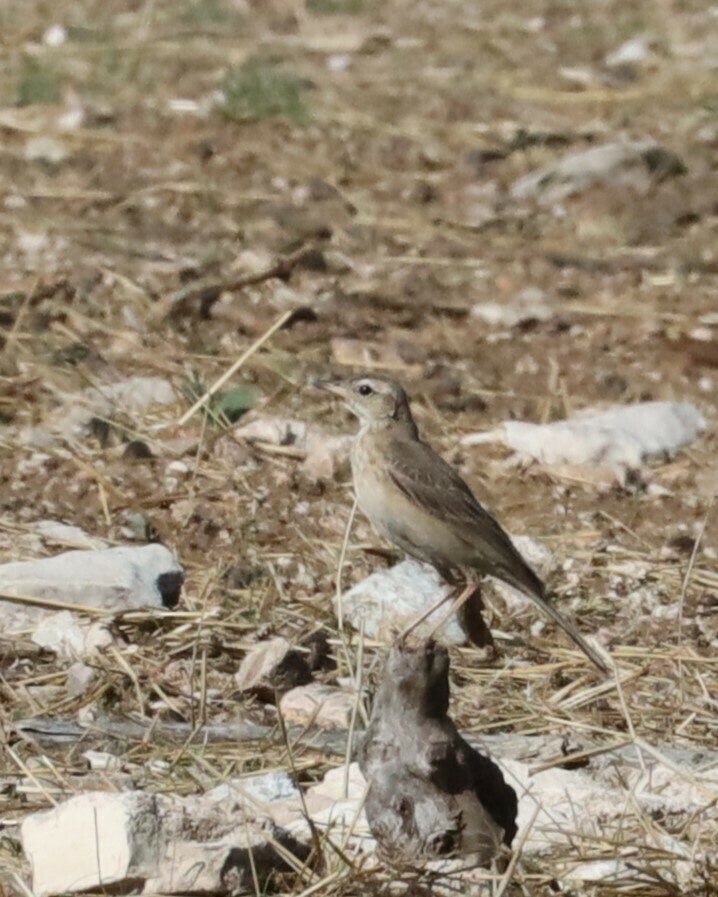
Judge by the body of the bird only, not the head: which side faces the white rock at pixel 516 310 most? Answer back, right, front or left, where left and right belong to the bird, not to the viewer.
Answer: right

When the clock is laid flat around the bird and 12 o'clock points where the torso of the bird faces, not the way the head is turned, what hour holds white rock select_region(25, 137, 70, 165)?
The white rock is roughly at 2 o'clock from the bird.

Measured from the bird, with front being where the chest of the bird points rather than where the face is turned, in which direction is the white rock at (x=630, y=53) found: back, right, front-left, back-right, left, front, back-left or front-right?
right

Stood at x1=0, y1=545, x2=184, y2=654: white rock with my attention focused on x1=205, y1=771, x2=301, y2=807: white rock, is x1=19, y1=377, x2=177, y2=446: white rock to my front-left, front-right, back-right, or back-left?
back-left

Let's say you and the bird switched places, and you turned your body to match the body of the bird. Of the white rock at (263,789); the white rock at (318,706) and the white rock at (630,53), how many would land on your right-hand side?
1

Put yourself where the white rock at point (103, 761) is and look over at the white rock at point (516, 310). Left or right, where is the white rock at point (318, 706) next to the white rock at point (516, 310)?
right

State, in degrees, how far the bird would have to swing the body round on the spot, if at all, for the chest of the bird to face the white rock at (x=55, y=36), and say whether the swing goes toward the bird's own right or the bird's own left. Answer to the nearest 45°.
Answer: approximately 90° to the bird's own right

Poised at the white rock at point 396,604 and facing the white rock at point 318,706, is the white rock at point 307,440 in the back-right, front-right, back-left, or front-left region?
back-right

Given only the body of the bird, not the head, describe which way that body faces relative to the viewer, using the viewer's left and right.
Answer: facing to the left of the viewer

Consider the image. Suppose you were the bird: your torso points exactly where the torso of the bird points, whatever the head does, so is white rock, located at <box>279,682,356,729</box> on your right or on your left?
on your left

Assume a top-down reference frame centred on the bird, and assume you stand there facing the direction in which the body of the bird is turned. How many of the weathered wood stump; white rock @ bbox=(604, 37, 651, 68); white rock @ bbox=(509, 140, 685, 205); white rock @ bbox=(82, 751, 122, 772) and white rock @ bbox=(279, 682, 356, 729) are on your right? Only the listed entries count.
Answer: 2

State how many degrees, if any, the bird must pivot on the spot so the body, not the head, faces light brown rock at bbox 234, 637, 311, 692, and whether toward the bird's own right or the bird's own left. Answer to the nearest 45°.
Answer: approximately 45° to the bird's own left

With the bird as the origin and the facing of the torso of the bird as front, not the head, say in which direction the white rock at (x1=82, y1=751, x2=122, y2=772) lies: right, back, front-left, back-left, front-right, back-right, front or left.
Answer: front-left

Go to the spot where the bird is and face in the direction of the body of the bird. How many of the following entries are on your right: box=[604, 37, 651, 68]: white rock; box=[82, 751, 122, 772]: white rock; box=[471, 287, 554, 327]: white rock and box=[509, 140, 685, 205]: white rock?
3
